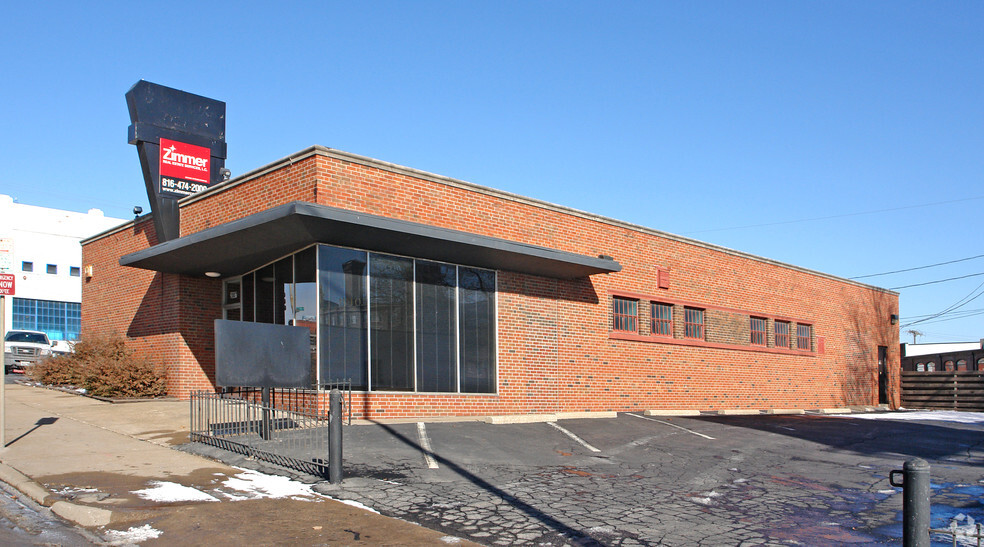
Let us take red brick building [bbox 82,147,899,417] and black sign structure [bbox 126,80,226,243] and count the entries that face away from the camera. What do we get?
0

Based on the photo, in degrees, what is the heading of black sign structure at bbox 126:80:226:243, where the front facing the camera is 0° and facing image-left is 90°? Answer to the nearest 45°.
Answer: approximately 315°

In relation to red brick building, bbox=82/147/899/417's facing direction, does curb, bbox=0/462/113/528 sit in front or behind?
in front

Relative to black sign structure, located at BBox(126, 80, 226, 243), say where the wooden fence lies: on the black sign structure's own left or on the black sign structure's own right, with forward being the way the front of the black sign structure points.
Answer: on the black sign structure's own left
